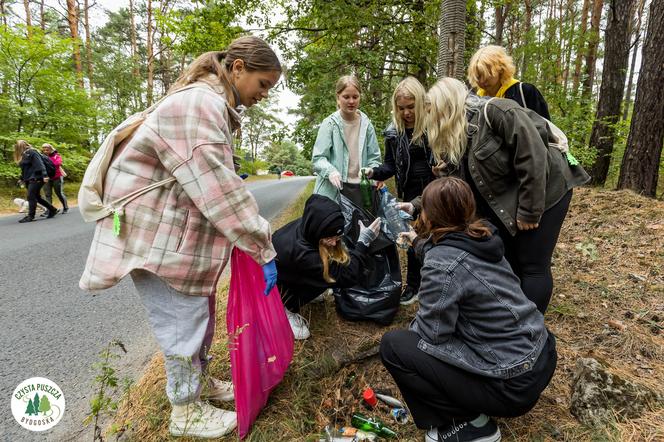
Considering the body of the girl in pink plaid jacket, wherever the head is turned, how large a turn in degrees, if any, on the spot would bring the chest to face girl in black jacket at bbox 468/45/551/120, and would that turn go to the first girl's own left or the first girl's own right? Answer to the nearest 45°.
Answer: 0° — they already face them

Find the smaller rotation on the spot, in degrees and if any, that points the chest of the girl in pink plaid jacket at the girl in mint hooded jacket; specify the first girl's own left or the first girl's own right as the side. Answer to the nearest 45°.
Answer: approximately 45° to the first girl's own left

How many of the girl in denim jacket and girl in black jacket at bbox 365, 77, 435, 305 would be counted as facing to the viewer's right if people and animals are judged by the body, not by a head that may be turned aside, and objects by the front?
0

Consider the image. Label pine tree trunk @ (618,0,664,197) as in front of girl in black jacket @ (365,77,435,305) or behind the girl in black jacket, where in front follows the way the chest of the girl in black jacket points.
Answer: behind

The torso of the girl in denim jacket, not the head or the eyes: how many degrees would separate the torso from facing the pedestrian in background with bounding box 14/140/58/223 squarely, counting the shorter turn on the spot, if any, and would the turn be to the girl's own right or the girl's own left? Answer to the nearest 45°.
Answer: approximately 45° to the girl's own left

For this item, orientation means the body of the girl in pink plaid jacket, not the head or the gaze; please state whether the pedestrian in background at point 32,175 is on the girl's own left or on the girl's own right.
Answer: on the girl's own left

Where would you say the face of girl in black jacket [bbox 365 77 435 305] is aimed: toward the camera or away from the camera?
toward the camera

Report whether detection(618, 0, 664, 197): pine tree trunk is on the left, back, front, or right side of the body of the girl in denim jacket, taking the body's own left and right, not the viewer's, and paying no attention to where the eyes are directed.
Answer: right

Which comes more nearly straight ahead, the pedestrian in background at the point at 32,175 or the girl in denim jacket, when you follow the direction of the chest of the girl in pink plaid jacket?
the girl in denim jacket

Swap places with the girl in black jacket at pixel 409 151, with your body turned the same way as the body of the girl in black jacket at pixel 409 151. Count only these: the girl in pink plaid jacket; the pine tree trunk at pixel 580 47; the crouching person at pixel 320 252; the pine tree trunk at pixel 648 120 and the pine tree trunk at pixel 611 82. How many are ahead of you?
2

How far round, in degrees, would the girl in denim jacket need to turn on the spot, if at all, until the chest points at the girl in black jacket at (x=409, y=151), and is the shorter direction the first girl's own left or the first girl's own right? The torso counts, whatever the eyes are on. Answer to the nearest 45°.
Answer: approximately 45° to the first girl's own right

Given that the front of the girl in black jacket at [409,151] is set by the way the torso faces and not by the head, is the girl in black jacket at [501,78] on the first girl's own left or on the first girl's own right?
on the first girl's own left

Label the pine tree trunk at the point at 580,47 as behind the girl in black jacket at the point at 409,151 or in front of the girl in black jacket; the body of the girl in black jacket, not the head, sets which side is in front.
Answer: behind

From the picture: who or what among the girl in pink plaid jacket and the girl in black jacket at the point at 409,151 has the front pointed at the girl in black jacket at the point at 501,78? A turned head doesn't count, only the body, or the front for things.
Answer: the girl in pink plaid jacket

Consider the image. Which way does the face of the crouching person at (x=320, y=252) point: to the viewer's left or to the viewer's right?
to the viewer's right

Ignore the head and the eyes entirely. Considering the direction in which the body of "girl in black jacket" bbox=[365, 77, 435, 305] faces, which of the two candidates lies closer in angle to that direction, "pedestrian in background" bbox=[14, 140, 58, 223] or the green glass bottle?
the green glass bottle

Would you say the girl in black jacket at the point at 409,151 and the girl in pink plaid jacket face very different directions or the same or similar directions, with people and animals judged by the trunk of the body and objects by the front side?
very different directions

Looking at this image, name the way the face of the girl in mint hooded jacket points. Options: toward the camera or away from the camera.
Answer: toward the camera

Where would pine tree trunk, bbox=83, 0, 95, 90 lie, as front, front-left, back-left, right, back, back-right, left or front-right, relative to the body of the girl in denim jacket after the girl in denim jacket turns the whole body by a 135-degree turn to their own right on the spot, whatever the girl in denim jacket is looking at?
back-left

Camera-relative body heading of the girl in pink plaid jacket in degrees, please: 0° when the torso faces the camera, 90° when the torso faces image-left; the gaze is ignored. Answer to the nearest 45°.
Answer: approximately 270°

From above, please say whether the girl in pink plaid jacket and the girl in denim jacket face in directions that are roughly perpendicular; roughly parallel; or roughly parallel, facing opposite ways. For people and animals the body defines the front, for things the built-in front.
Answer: roughly perpendicular
